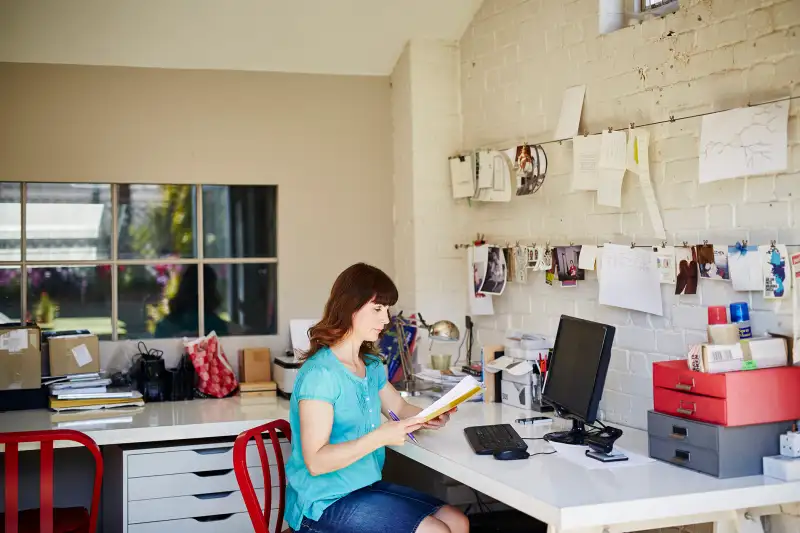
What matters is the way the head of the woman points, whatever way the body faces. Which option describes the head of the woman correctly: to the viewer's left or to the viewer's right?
to the viewer's right

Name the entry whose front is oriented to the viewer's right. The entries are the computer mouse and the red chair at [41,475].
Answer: the computer mouse

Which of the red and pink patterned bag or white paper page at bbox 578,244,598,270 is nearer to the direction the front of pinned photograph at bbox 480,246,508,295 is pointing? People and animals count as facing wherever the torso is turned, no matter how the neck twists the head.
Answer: the red and pink patterned bag

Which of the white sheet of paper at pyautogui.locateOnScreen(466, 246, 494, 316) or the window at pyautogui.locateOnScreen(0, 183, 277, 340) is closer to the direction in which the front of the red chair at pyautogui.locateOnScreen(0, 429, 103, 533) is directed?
the window

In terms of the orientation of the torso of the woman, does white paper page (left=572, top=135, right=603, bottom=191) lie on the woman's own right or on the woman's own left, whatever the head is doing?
on the woman's own left

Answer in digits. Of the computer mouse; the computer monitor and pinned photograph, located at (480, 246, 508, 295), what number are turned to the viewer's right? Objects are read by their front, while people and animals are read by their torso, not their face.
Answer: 1

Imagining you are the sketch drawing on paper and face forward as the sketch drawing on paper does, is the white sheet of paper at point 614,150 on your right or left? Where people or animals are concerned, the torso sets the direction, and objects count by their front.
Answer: on your right

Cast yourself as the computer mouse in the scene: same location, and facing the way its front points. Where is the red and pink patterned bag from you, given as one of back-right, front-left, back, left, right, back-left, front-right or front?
back-left

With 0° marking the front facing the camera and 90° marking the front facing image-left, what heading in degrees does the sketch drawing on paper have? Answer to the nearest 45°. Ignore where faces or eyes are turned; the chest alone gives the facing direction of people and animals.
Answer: approximately 45°

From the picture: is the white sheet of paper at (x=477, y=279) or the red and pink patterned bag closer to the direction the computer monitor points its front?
the red and pink patterned bag

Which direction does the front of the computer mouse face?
to the viewer's right

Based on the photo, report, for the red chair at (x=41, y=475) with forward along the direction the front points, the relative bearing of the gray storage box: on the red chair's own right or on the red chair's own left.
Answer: on the red chair's own right

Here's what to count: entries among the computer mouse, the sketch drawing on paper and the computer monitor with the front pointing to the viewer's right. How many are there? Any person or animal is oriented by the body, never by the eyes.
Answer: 1
